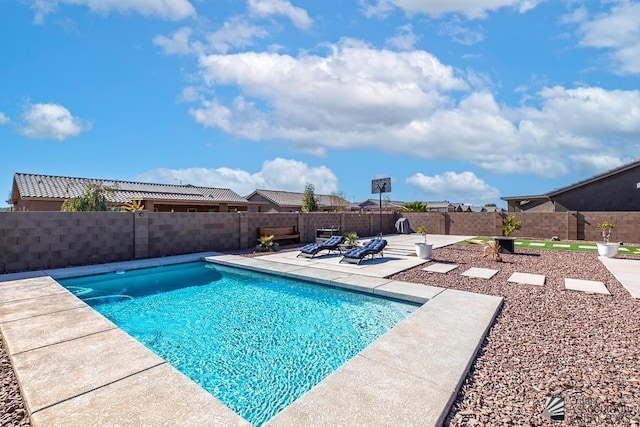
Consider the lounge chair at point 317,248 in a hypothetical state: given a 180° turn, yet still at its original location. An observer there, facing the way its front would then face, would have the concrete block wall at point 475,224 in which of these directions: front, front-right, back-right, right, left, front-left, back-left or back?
front

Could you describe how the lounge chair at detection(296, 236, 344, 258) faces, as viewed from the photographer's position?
facing the viewer and to the left of the viewer

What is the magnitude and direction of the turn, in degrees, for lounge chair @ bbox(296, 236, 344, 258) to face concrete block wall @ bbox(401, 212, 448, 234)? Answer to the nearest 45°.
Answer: approximately 180°

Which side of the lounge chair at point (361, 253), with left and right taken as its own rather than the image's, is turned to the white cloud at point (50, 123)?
right

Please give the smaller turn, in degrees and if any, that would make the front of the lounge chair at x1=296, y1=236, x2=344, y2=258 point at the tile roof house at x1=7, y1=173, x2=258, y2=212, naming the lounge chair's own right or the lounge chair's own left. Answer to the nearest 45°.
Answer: approximately 90° to the lounge chair's own right

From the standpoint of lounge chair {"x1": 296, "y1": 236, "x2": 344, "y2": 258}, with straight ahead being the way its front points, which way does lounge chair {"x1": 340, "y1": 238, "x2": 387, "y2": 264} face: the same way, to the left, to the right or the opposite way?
the same way

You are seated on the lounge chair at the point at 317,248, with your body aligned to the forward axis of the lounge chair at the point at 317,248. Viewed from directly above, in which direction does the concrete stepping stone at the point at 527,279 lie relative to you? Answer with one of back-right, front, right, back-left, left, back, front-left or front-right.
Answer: left

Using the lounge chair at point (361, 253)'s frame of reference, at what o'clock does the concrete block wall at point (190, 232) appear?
The concrete block wall is roughly at 2 o'clock from the lounge chair.

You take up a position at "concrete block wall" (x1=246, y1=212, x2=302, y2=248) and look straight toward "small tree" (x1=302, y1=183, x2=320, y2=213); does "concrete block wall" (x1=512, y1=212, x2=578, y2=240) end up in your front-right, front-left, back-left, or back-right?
front-right

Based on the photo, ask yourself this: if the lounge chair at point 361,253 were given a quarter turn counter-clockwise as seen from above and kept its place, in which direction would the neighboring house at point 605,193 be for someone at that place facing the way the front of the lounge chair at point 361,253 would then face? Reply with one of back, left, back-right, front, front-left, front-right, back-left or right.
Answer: left

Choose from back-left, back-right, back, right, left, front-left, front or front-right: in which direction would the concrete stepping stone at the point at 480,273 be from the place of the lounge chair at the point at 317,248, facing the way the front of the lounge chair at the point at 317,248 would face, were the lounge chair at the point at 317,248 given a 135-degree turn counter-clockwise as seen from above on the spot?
front-right

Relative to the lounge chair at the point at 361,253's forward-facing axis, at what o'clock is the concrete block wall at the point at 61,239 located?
The concrete block wall is roughly at 1 o'clock from the lounge chair.

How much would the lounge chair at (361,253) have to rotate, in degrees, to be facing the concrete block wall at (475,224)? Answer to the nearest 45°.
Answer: approximately 180°

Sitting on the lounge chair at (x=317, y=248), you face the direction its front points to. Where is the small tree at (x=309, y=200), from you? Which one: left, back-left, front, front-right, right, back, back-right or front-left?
back-right

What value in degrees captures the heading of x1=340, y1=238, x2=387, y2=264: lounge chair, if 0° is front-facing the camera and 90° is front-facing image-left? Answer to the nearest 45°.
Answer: approximately 45°

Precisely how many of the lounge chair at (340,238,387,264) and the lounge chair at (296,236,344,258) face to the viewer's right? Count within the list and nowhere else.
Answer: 0
